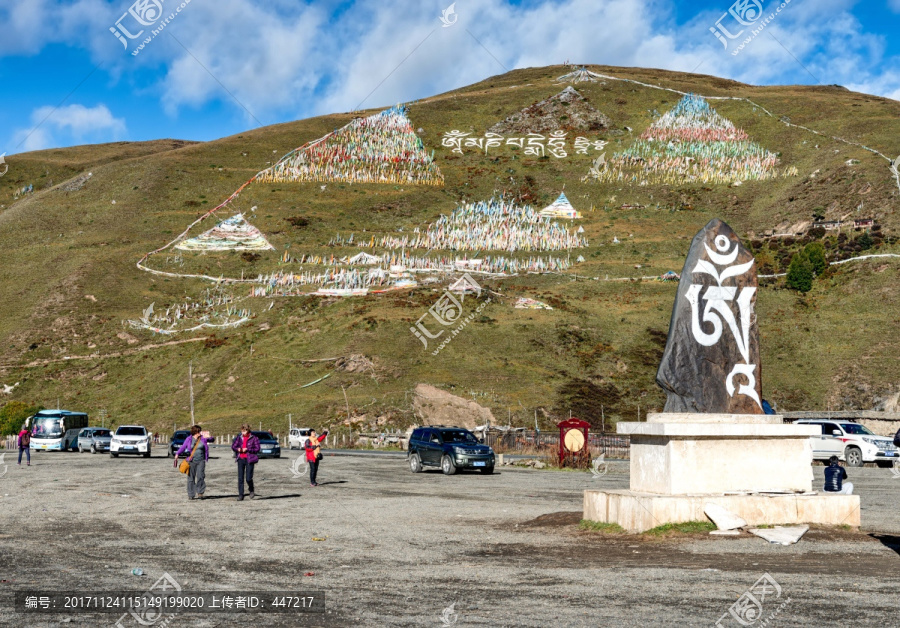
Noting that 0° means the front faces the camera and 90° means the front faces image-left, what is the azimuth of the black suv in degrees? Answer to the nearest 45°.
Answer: approximately 315°

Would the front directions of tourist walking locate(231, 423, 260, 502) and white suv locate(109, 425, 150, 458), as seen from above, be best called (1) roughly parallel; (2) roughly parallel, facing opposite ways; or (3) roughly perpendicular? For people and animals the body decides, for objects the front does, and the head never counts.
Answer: roughly parallel

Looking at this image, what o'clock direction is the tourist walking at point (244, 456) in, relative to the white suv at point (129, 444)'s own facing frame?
The tourist walking is roughly at 12 o'clock from the white suv.

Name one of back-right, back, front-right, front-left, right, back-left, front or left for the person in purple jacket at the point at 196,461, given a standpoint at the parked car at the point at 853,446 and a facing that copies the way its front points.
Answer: right

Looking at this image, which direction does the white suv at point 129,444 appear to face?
toward the camera

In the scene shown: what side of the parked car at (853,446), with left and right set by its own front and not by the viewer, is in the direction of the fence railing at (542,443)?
back

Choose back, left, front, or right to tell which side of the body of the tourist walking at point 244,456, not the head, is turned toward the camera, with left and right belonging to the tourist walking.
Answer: front

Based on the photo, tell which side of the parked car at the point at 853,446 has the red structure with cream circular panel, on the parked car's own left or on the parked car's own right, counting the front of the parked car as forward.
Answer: on the parked car's own right

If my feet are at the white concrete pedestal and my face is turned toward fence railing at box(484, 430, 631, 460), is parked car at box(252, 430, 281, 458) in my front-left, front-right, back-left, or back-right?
front-left
